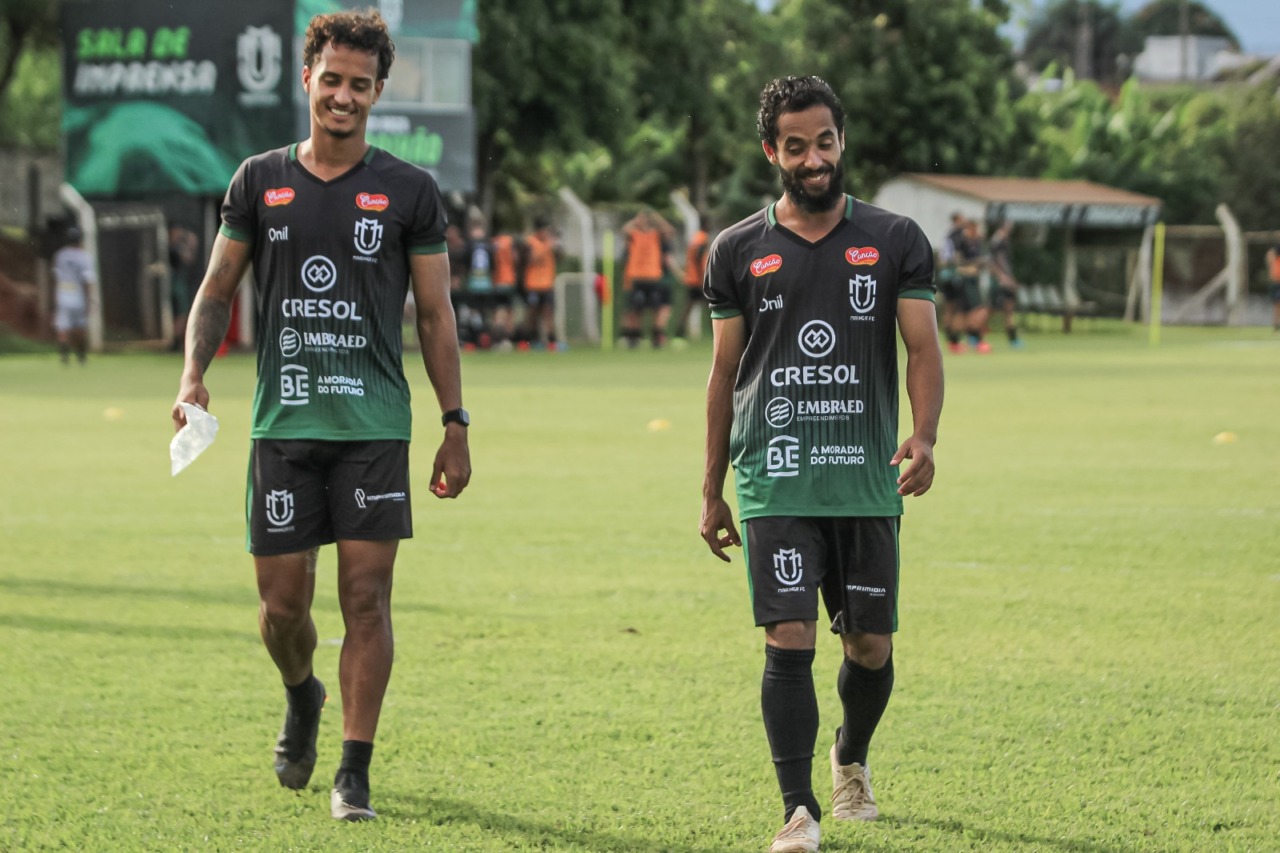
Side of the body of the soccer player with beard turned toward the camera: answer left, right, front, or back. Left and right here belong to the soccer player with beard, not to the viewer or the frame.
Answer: front

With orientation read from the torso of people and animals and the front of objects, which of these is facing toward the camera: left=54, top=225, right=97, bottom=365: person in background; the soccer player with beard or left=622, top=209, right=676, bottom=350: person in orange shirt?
the soccer player with beard

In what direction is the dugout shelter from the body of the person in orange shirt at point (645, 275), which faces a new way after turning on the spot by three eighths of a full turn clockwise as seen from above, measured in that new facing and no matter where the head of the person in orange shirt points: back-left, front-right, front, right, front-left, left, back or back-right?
left

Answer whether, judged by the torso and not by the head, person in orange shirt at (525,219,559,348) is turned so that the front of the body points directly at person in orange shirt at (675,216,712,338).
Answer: no

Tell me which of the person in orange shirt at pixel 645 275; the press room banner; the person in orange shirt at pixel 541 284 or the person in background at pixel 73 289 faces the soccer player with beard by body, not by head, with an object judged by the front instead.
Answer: the press room banner

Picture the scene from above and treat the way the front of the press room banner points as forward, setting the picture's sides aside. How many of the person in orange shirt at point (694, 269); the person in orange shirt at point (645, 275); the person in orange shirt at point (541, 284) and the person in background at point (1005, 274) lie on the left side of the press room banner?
4

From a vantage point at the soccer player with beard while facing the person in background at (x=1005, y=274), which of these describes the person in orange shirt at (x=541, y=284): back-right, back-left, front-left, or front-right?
front-left

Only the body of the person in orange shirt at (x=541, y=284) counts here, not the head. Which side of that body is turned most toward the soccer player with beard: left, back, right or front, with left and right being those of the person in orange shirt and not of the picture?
back

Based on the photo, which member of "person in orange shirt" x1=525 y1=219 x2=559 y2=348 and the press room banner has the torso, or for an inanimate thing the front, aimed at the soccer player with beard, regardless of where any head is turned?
the press room banner

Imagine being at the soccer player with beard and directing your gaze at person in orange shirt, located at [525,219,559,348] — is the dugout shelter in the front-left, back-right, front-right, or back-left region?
front-right

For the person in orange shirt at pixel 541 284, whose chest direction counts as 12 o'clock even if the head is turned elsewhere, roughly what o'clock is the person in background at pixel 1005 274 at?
The person in background is roughly at 3 o'clock from the person in orange shirt.

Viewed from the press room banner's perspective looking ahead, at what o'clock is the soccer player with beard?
The soccer player with beard is roughly at 12 o'clock from the press room banner.

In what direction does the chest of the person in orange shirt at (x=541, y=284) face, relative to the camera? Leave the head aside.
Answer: away from the camera

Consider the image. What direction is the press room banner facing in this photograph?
toward the camera

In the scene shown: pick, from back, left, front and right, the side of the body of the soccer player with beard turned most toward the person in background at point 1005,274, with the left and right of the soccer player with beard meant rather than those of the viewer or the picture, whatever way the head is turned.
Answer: back
